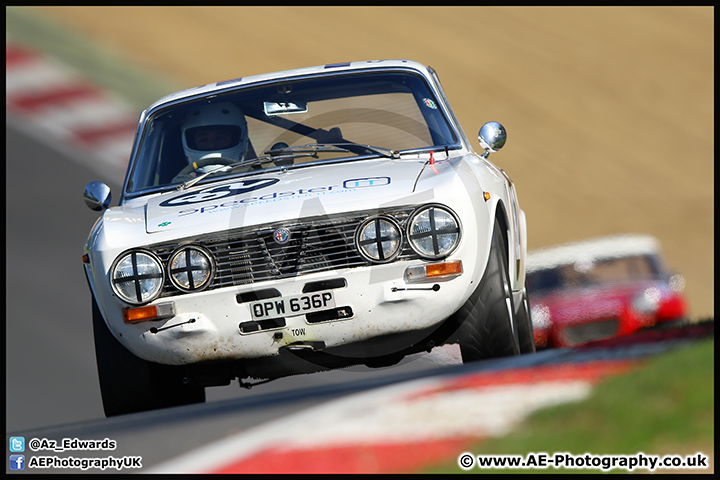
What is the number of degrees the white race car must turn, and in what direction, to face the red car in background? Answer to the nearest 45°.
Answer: approximately 135° to its left

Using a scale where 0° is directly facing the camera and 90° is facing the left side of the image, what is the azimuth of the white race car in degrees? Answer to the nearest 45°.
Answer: approximately 0°
